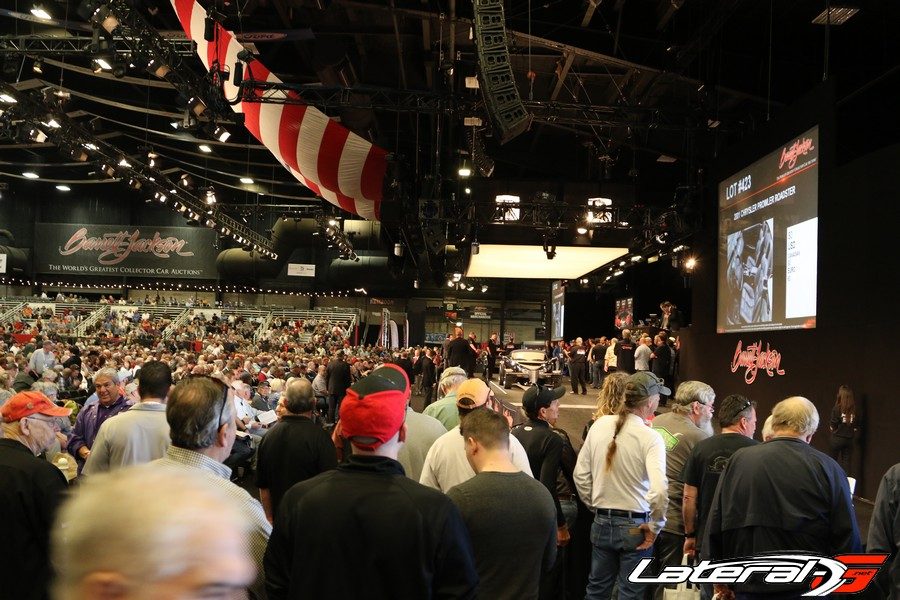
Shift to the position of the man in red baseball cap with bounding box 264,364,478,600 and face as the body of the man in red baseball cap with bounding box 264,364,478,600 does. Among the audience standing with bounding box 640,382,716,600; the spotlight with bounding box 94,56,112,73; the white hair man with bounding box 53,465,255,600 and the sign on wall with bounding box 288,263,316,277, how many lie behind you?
1

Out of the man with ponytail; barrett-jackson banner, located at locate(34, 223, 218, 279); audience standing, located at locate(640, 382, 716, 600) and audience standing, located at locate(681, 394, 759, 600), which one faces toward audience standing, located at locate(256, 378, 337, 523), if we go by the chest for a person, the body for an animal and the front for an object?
the barrett-jackson banner

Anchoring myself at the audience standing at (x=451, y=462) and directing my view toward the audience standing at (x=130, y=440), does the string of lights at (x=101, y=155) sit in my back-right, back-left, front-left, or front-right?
front-right

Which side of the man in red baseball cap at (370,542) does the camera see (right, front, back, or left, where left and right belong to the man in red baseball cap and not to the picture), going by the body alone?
back

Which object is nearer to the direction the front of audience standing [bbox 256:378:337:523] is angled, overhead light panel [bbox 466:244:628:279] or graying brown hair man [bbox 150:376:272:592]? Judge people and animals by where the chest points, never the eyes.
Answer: the overhead light panel

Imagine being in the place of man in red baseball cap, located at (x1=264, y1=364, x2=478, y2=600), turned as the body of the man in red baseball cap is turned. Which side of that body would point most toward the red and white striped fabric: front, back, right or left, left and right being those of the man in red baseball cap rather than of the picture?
front

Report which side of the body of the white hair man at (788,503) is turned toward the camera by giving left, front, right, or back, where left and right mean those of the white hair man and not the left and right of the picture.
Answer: back

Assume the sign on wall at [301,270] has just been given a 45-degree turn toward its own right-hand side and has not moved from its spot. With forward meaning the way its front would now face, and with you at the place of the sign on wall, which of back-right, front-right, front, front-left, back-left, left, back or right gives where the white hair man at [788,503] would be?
front-left

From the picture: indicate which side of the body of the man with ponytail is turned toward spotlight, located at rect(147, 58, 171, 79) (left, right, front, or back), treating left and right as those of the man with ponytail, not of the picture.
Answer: left

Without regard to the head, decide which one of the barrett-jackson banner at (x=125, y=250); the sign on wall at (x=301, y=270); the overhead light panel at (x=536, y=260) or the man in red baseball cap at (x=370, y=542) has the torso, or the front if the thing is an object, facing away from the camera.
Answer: the man in red baseball cap

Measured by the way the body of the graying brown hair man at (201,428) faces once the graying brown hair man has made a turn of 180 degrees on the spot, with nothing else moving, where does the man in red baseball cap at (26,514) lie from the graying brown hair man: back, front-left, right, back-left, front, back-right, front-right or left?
right

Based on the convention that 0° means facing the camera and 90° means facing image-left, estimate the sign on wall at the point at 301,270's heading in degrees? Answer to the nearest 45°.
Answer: approximately 0°

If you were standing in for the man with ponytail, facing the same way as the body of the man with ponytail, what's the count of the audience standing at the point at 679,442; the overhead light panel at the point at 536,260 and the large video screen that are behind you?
0

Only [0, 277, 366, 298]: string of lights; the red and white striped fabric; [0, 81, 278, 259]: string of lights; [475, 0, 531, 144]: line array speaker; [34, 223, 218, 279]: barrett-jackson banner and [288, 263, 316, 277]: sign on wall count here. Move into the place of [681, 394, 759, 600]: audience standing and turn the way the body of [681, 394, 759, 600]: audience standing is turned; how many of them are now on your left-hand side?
6

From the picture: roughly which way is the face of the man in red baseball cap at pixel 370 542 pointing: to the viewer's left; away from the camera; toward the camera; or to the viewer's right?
away from the camera

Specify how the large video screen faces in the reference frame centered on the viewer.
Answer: facing the viewer and to the left of the viewer

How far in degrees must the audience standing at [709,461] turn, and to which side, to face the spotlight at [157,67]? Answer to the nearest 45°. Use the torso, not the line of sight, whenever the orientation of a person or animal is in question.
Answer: approximately 90° to their left
